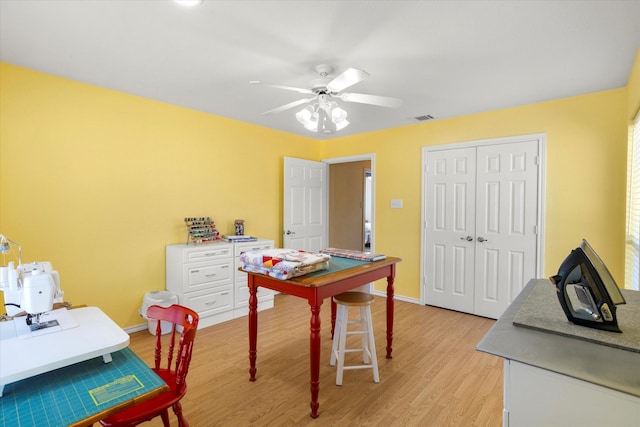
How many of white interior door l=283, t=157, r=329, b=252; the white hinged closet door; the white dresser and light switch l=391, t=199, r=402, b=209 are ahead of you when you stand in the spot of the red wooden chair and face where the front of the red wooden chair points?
0

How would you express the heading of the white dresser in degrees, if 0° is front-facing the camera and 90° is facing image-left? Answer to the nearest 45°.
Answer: approximately 315°

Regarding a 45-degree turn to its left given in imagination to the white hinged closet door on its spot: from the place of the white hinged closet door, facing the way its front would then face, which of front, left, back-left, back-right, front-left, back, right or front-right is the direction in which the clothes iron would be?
front

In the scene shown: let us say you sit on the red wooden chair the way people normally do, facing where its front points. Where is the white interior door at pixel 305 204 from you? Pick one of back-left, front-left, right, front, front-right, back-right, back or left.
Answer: back

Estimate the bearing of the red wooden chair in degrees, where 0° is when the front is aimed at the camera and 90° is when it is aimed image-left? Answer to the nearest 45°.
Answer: approximately 45°

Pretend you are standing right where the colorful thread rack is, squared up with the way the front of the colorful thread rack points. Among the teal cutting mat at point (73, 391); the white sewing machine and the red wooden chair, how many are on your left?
0

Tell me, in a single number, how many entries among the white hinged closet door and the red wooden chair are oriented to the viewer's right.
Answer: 0

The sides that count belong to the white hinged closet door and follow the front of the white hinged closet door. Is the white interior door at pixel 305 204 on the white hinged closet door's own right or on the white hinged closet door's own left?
on the white hinged closet door's own right

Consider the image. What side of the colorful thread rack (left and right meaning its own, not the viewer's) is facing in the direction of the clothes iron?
front

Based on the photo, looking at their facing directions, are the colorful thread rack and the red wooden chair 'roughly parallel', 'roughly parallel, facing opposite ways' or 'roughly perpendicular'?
roughly perpendicular

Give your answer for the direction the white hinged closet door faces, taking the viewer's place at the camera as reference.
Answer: facing the viewer and to the left of the viewer

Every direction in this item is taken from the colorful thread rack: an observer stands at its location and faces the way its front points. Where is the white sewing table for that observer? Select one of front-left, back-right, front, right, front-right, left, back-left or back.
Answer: front-right

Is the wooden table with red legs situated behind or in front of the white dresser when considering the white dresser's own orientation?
in front

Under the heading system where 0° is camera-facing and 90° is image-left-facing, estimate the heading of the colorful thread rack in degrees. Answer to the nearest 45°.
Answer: approximately 315°

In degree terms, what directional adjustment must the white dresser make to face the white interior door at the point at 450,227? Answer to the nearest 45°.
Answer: approximately 45° to its left

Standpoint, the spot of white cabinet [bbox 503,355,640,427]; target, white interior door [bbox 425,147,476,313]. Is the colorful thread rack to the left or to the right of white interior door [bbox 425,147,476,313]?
left
